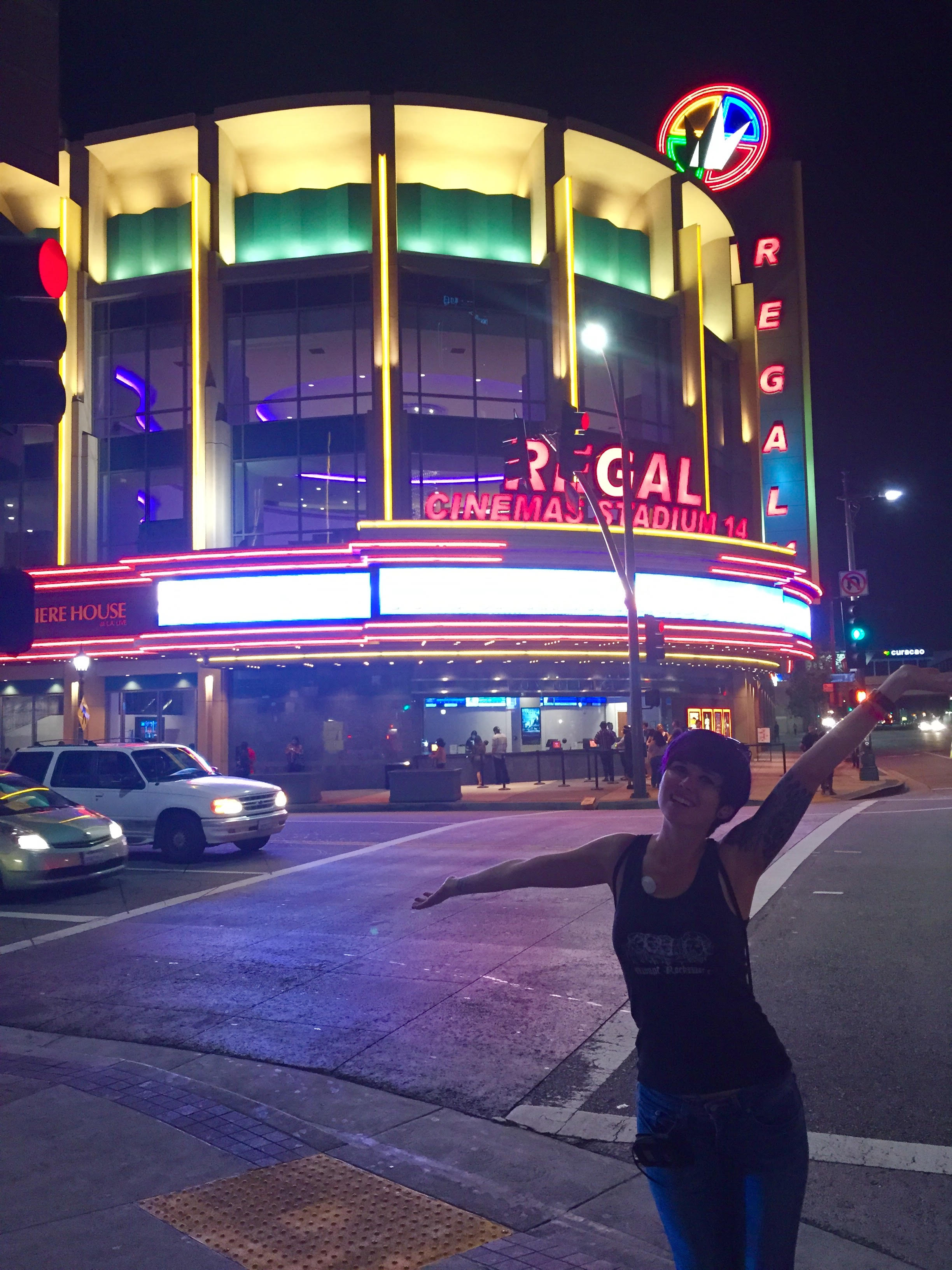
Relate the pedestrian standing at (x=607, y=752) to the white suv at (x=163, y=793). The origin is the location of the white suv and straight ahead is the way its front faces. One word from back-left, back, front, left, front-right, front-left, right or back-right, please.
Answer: left

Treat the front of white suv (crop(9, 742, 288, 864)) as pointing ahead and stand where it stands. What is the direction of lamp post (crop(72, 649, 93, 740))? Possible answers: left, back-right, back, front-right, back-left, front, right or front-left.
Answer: back-left

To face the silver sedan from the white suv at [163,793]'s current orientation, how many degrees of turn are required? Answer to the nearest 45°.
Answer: approximately 90° to its right

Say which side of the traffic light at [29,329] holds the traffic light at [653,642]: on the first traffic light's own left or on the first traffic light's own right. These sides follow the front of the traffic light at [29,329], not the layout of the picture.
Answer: on the first traffic light's own left

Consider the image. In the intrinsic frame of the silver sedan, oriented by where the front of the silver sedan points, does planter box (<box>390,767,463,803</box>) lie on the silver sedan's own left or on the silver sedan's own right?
on the silver sedan's own left

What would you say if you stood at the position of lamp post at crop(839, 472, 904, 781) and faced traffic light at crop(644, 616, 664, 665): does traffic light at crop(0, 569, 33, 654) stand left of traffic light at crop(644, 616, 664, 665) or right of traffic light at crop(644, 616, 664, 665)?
left

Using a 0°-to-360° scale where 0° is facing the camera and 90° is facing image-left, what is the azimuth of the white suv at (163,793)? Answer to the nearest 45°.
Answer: approximately 315°

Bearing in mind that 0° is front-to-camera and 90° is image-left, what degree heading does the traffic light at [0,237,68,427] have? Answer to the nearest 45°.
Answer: approximately 315°

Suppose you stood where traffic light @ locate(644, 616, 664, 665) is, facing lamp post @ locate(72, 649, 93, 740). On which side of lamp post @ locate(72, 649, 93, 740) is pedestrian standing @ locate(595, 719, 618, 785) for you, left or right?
right

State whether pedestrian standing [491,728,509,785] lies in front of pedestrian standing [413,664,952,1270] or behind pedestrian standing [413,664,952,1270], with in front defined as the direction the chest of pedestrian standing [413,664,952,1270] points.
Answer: behind

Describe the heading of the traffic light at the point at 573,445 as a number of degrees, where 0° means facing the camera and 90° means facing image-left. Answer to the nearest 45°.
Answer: approximately 315°
